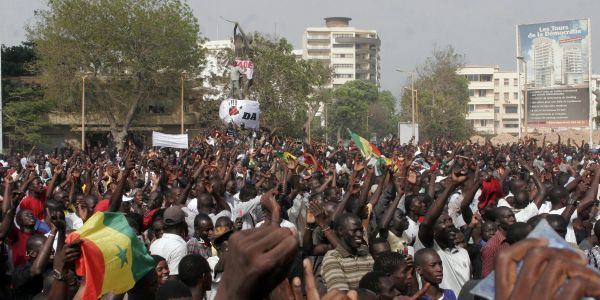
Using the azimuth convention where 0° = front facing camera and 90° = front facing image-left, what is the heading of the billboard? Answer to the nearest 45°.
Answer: approximately 0°

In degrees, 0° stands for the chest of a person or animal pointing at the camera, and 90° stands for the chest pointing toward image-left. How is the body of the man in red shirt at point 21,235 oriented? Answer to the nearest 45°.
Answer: approximately 315°

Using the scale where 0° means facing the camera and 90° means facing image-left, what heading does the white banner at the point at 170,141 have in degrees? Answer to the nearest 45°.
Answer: approximately 0°

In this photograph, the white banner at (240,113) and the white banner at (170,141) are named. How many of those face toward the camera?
2

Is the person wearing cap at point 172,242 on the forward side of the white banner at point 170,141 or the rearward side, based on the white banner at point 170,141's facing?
on the forward side

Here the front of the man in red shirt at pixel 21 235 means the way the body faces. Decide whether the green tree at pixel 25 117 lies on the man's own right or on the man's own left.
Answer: on the man's own left

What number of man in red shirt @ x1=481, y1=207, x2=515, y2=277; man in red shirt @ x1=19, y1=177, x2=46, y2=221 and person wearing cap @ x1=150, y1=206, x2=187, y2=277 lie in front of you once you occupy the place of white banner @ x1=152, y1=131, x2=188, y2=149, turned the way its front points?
3

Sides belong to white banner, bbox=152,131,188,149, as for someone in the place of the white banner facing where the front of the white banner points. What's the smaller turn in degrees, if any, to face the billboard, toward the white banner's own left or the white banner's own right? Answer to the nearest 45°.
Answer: approximately 135° to the white banner's own left

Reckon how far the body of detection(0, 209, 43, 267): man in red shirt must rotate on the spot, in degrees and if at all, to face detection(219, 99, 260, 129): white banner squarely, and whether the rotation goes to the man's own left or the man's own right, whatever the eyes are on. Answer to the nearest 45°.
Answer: approximately 135° to the man's own left

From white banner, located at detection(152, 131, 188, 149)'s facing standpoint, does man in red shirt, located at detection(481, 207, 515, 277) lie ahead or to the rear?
ahead

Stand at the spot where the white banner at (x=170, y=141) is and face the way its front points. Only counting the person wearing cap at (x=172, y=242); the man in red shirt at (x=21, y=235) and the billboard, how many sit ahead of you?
2
